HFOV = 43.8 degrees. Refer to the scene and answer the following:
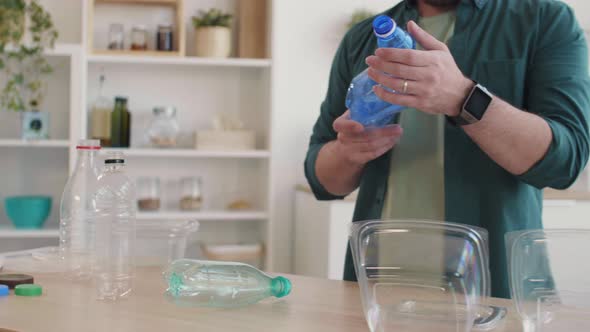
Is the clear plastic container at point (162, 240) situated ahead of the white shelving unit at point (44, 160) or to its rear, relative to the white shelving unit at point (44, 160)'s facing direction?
ahead

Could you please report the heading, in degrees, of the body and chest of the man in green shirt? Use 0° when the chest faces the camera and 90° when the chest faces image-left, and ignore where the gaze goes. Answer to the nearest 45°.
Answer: approximately 45°

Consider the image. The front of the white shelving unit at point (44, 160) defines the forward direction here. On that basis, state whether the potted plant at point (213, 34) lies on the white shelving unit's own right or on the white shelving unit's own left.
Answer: on the white shelving unit's own left

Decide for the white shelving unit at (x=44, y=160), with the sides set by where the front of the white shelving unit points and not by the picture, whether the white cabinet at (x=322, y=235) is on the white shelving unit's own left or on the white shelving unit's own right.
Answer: on the white shelving unit's own left

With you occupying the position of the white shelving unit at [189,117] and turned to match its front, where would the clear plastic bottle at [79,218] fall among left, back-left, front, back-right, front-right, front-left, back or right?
front

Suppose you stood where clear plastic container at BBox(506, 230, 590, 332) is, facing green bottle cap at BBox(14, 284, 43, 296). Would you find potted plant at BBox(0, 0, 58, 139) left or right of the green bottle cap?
right

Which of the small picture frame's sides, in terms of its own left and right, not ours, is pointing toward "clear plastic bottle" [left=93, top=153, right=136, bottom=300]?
front

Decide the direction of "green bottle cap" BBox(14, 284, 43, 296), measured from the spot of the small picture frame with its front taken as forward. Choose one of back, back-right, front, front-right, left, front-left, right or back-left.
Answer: front

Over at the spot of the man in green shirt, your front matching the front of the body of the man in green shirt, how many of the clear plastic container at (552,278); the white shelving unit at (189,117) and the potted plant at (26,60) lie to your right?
2

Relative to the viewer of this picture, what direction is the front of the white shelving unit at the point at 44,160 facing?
facing the viewer

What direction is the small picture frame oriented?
toward the camera
